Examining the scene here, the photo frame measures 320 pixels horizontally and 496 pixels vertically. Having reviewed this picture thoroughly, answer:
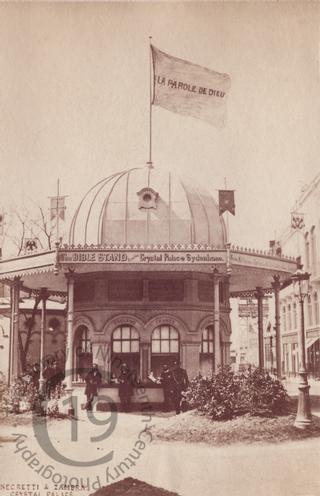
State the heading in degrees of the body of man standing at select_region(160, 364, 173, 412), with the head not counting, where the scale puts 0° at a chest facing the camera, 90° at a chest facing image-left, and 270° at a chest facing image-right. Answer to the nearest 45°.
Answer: approximately 45°

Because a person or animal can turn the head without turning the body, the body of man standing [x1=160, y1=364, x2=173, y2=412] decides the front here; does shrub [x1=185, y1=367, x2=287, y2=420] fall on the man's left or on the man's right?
on the man's left

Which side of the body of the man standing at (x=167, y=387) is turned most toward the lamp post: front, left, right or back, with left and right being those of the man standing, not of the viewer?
left

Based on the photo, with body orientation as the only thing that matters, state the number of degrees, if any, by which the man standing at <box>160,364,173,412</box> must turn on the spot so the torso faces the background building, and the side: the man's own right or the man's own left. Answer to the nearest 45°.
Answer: approximately 180°

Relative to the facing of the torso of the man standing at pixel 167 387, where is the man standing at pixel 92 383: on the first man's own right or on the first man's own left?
on the first man's own right

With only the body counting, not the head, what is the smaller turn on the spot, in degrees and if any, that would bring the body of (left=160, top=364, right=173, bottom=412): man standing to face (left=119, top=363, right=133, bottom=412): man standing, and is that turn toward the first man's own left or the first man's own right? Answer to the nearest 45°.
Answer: approximately 45° to the first man's own right

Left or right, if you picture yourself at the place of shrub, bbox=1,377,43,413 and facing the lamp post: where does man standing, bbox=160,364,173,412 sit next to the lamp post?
left
